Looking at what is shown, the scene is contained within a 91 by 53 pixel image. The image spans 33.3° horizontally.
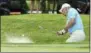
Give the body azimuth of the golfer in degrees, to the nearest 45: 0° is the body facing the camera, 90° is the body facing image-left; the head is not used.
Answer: approximately 90°
